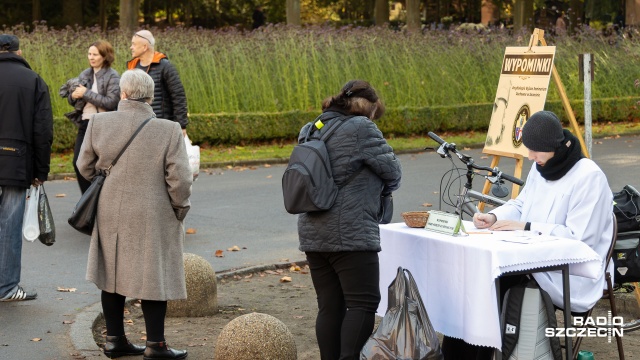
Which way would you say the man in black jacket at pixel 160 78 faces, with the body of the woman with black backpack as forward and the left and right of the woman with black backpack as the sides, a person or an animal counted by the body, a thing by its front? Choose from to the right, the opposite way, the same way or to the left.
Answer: the opposite way

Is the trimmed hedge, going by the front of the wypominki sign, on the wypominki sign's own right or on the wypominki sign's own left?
on the wypominki sign's own right

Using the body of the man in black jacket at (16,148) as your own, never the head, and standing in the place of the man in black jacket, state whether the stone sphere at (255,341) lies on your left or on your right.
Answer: on your right

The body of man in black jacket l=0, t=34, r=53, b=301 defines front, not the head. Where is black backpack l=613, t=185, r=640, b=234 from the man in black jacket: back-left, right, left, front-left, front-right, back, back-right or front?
right

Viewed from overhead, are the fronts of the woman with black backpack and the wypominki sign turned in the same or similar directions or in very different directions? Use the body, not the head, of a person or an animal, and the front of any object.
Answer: very different directions

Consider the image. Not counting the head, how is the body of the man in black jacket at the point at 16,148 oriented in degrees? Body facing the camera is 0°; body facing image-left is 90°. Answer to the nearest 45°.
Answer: approximately 225°

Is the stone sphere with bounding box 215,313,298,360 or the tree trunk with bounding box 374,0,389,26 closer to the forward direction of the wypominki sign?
the stone sphere

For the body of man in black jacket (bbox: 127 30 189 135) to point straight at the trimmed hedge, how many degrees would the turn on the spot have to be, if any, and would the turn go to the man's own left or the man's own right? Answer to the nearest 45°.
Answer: approximately 180°

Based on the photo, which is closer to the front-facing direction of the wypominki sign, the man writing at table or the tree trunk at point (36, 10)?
the man writing at table

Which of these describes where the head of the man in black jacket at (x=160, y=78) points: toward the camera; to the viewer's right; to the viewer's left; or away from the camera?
to the viewer's left

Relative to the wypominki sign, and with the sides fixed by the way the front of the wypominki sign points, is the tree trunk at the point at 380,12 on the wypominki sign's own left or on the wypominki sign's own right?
on the wypominki sign's own right

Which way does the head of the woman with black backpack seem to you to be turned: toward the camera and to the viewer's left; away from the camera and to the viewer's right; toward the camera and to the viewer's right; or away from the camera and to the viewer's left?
away from the camera and to the viewer's right

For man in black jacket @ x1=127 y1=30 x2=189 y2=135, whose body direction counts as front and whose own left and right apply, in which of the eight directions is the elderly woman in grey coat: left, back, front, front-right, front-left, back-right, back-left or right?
front-left
